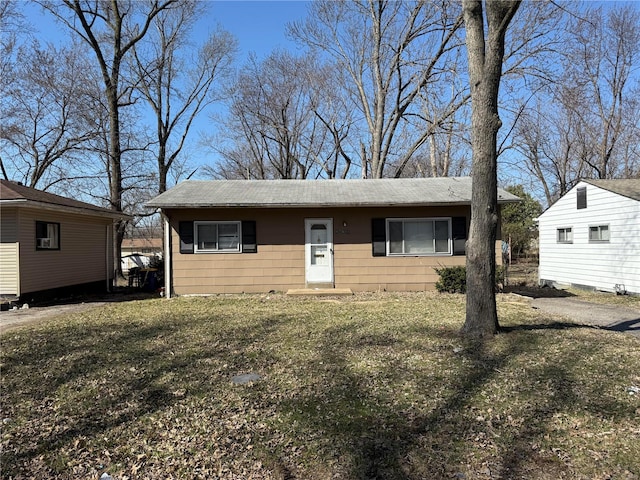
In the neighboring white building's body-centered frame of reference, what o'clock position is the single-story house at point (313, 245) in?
The single-story house is roughly at 3 o'clock from the neighboring white building.

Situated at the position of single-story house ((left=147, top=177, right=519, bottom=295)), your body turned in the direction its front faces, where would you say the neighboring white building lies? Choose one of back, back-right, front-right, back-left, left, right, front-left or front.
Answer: left

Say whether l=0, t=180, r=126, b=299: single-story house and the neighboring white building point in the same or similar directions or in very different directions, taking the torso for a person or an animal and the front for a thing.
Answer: same or similar directions

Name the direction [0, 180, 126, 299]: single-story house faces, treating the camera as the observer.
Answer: facing the viewer and to the left of the viewer

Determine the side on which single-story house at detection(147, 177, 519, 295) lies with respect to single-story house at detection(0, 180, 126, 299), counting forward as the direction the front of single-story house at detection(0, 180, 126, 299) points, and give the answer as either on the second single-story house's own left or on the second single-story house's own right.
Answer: on the second single-story house's own left

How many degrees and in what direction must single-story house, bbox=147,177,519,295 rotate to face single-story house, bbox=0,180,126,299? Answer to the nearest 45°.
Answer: approximately 90° to its right

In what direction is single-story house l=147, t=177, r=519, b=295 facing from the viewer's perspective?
toward the camera

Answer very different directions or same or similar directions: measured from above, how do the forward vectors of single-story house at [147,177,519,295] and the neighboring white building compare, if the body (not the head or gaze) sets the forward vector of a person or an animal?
same or similar directions

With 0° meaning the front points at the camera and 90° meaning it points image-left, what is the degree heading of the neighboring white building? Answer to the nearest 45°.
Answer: approximately 315°

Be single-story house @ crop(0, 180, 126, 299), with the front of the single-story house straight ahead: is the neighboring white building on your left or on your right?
on your left

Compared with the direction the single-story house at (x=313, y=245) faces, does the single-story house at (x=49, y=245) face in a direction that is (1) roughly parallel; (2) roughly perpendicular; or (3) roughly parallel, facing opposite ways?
roughly parallel

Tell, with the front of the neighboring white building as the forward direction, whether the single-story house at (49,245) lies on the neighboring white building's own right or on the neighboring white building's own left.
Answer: on the neighboring white building's own right
